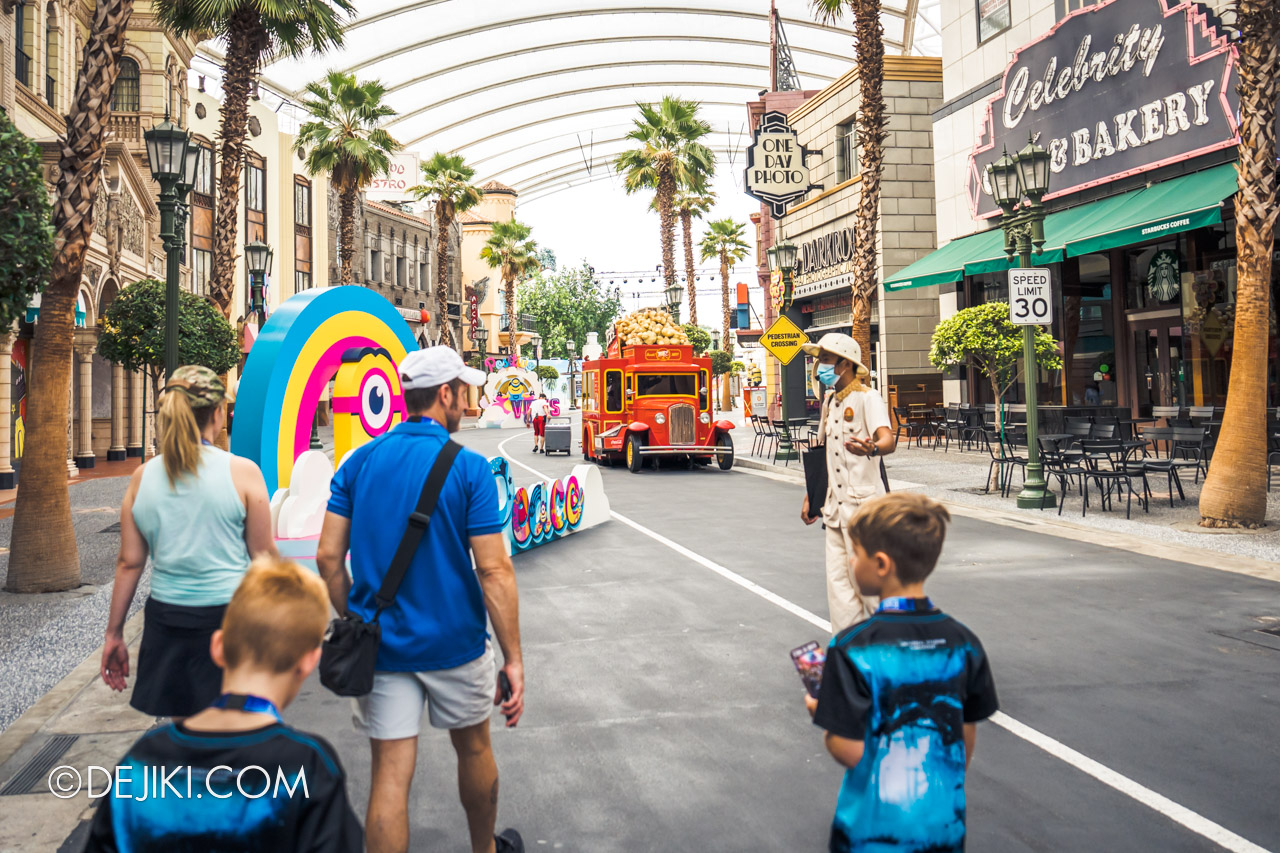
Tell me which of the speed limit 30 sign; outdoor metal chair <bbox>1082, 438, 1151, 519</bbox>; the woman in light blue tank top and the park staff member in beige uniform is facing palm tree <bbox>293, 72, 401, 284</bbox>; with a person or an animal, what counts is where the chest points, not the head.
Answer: the woman in light blue tank top

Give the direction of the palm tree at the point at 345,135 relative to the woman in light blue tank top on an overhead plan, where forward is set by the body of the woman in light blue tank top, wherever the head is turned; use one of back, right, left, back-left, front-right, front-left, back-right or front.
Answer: front

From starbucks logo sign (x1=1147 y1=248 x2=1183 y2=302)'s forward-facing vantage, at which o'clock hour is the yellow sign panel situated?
The yellow sign panel is roughly at 1 o'clock from the starbucks logo sign.

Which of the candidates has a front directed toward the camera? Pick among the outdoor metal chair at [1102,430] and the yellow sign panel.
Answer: the yellow sign panel

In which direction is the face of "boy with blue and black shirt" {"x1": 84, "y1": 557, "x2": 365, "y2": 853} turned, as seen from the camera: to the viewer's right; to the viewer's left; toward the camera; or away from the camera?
away from the camera

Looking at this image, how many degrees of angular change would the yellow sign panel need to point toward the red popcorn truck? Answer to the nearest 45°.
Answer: approximately 90° to its right

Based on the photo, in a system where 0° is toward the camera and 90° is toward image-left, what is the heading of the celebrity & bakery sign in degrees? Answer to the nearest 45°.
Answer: approximately 45°

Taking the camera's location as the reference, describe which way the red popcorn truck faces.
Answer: facing the viewer and to the right of the viewer

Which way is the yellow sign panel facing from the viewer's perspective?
toward the camera

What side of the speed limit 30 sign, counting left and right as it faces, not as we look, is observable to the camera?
front

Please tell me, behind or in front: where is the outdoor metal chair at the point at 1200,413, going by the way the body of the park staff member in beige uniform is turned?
behind

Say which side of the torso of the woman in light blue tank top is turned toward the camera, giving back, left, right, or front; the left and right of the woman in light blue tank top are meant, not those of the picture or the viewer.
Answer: back

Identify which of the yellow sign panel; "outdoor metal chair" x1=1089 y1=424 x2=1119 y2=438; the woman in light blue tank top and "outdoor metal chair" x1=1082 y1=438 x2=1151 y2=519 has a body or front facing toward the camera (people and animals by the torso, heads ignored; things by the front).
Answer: the yellow sign panel

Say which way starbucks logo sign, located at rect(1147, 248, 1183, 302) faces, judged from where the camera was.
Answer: facing the viewer and to the left of the viewer

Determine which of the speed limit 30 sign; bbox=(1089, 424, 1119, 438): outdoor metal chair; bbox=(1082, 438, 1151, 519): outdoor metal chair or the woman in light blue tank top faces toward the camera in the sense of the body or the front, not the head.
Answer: the speed limit 30 sign
